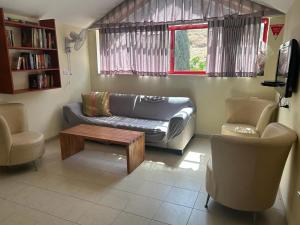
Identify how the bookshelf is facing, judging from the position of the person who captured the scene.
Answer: facing the viewer and to the right of the viewer

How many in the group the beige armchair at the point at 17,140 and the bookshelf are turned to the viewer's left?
0

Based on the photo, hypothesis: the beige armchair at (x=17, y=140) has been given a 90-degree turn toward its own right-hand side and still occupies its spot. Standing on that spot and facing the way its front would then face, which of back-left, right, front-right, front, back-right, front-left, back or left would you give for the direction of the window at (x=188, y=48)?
back-left

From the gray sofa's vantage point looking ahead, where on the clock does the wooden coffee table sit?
The wooden coffee table is roughly at 12 o'clock from the gray sofa.

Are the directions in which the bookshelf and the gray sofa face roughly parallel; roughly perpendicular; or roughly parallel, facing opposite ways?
roughly perpendicular

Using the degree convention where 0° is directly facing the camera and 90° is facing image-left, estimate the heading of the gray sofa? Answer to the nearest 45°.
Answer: approximately 45°

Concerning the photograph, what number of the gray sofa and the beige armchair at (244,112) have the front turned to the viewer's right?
0

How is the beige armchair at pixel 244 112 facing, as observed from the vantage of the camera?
facing the viewer and to the left of the viewer

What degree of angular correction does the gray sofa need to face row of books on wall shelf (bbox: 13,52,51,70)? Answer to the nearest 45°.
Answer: approximately 45° to its right

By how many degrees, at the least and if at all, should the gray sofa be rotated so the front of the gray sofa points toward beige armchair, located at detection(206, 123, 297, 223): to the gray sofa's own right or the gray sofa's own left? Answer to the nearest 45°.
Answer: approximately 45° to the gray sofa's own left

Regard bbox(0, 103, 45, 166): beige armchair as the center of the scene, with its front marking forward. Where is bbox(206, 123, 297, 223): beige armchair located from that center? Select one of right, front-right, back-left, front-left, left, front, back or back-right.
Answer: front

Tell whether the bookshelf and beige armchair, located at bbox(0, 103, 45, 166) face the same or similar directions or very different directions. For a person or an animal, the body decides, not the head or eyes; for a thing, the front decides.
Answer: same or similar directions

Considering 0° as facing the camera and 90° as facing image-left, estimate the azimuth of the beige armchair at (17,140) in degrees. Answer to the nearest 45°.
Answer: approximately 315°

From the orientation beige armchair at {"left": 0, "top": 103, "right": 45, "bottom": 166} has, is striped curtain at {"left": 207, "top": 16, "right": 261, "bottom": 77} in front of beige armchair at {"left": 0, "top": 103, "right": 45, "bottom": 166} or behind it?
in front

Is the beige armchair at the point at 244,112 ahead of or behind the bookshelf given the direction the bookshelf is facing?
ahead

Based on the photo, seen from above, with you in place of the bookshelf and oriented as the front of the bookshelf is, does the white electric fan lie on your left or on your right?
on your left
